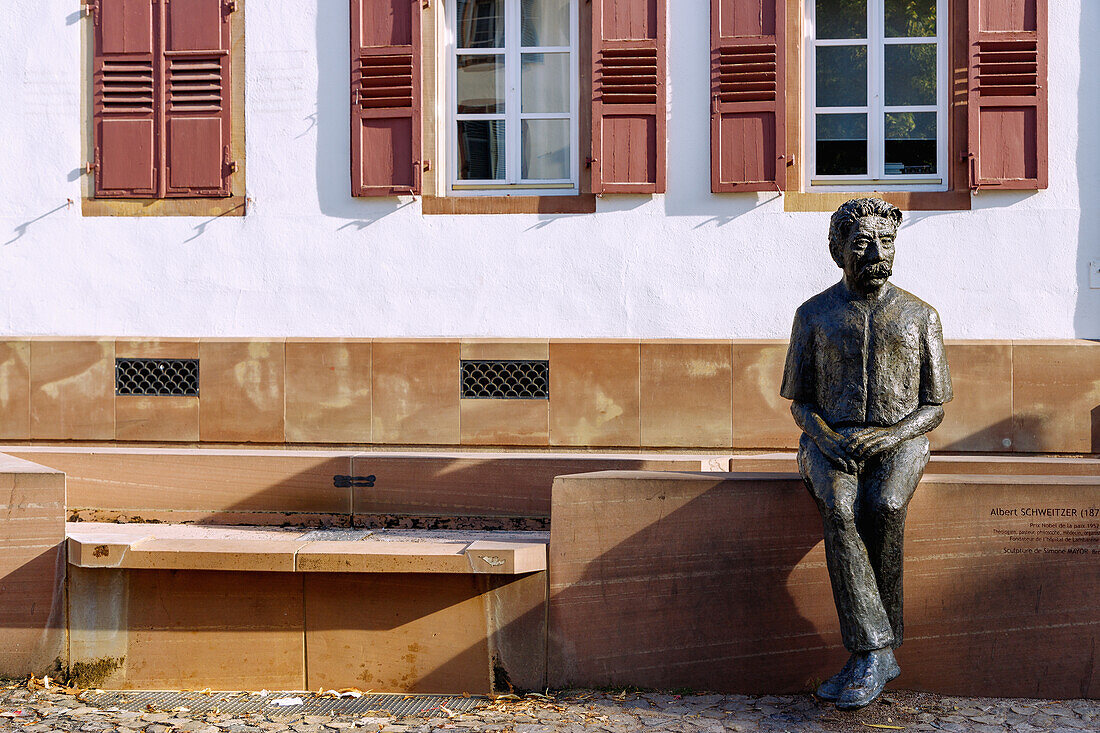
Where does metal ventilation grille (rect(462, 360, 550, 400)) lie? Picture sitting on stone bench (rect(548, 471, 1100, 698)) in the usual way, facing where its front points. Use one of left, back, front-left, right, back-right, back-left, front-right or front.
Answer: back-right

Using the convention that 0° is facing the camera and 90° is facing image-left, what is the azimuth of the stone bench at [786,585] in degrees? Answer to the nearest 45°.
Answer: approximately 0°

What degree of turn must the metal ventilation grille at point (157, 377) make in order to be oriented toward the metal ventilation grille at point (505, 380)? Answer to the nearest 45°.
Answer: approximately 45° to its left

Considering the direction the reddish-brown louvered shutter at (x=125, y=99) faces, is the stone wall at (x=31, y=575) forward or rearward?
forward

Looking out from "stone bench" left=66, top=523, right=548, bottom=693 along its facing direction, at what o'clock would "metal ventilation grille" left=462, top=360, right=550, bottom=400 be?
The metal ventilation grille is roughly at 7 o'clock from the stone bench.

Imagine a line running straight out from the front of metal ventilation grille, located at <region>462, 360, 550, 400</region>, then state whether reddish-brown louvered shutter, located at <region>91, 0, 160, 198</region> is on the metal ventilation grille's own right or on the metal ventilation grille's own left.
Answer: on the metal ventilation grille's own right

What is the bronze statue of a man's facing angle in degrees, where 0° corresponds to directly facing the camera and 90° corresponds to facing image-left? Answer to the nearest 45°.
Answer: approximately 0°
